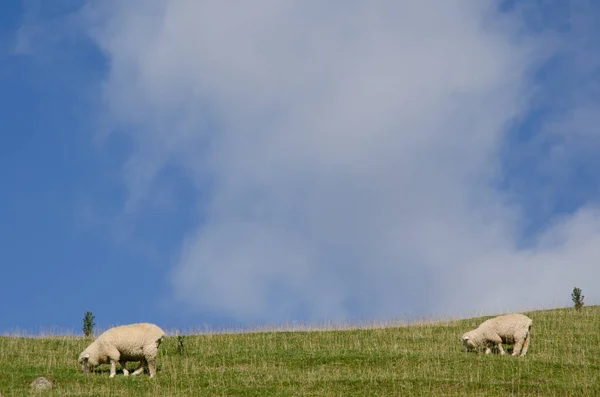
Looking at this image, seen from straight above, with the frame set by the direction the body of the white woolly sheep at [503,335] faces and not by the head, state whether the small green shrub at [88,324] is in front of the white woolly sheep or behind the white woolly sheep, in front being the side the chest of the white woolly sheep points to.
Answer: in front

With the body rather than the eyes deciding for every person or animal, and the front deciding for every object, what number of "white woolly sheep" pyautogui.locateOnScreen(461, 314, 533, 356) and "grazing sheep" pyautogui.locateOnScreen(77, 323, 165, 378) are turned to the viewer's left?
2

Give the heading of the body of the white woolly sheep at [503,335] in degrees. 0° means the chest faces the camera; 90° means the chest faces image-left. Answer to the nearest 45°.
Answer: approximately 90°

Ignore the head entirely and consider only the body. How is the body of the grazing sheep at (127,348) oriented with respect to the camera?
to the viewer's left

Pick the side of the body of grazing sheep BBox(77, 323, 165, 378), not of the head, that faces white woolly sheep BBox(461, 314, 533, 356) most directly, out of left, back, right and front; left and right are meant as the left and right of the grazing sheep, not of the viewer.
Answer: back

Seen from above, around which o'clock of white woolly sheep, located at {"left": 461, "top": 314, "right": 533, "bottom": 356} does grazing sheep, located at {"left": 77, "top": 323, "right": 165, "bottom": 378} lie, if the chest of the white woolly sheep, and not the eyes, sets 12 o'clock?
The grazing sheep is roughly at 11 o'clock from the white woolly sheep.
